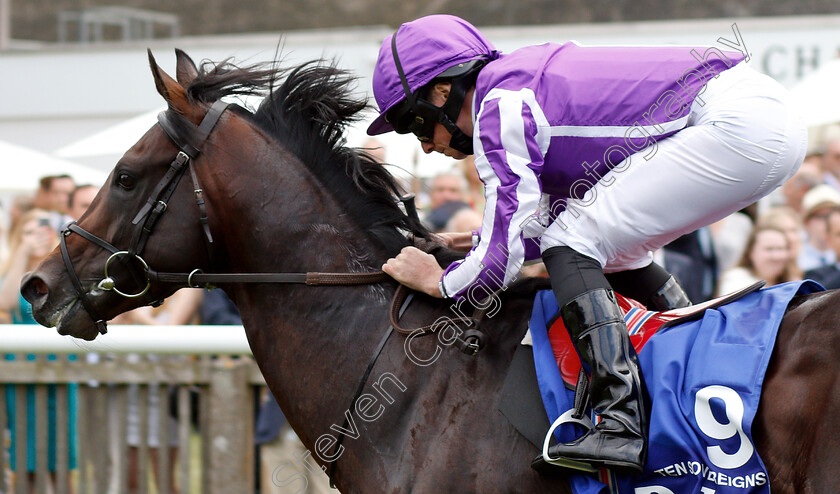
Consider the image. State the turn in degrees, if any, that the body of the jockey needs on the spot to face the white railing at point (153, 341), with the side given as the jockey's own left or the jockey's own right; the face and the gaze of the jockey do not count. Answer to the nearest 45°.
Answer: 0° — they already face it

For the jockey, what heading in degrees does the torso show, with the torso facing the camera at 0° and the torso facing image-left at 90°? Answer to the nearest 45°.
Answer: approximately 90°

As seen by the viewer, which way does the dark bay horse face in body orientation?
to the viewer's left
